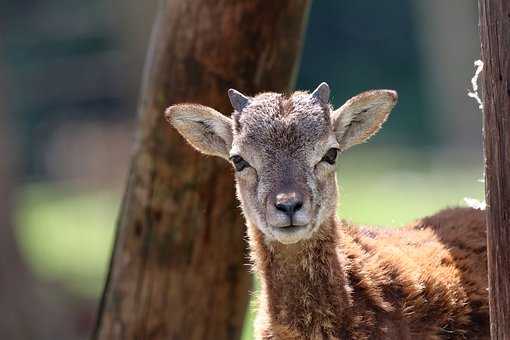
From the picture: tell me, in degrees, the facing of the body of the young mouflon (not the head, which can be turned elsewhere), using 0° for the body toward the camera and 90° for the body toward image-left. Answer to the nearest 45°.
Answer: approximately 45°

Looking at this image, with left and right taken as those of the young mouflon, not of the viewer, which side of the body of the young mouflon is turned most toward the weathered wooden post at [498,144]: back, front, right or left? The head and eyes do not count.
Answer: left

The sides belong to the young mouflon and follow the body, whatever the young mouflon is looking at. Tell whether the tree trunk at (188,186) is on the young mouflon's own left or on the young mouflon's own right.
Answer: on the young mouflon's own right

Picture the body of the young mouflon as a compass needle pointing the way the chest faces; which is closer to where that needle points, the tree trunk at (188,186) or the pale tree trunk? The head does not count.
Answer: the tree trunk
